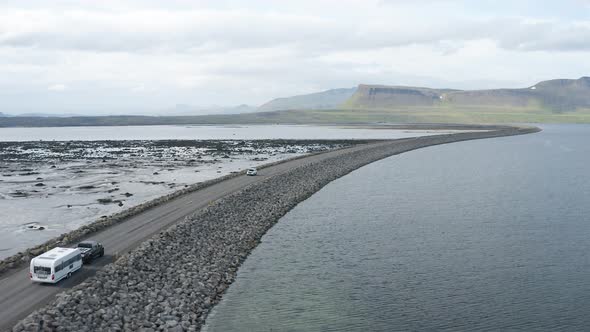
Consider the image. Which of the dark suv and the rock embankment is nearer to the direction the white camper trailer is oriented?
the dark suv

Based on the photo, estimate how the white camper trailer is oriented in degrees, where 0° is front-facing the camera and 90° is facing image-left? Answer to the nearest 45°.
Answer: approximately 225°

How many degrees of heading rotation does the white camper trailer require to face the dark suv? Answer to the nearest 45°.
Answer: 0° — it already faces it
